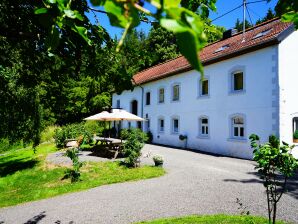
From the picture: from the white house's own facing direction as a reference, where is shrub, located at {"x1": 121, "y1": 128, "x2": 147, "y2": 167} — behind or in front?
in front

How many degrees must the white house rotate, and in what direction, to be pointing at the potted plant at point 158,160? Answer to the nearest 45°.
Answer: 0° — it already faces it

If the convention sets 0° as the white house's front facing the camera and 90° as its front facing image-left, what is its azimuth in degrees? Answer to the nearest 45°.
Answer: approximately 45°

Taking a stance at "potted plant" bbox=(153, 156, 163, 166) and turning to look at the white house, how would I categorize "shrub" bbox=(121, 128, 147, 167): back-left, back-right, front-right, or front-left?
back-left
